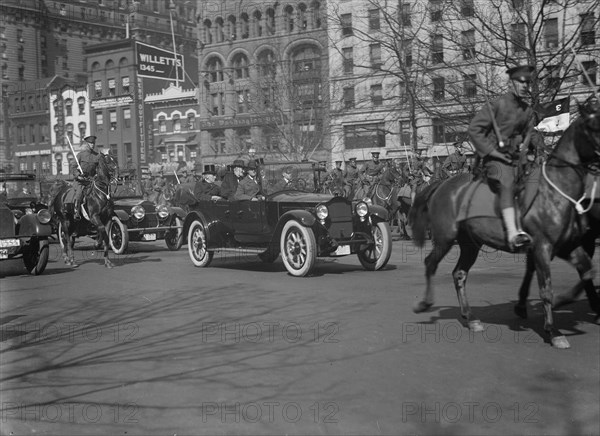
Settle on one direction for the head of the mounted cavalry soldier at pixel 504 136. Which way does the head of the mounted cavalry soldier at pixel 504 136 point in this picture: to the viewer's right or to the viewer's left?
to the viewer's right

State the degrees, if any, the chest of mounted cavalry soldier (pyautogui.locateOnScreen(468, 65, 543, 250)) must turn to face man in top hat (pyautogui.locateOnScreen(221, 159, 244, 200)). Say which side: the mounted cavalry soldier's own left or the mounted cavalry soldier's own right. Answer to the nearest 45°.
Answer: approximately 180°

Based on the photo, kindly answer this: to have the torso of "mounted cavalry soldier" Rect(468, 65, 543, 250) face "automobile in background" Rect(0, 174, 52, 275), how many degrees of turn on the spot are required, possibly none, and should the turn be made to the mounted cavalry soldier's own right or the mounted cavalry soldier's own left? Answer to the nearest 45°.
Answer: approximately 180°

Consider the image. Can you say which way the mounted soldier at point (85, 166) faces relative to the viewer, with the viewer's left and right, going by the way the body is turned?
facing the viewer and to the right of the viewer

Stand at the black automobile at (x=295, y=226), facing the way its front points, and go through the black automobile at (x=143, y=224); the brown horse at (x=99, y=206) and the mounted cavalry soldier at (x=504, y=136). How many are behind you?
2

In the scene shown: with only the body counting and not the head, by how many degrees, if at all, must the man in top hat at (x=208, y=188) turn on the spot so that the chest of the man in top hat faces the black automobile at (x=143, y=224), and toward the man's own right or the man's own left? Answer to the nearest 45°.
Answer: approximately 180°

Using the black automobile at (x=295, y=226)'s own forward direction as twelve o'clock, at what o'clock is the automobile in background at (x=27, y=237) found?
The automobile in background is roughly at 5 o'clock from the black automobile.

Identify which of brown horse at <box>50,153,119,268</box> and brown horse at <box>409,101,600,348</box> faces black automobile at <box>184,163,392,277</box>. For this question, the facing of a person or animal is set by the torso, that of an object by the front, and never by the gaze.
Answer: brown horse at <box>50,153,119,268</box>

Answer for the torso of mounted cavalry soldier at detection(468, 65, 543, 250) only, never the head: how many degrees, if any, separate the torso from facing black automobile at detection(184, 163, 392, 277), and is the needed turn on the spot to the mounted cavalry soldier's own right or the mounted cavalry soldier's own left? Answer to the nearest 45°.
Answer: approximately 180°

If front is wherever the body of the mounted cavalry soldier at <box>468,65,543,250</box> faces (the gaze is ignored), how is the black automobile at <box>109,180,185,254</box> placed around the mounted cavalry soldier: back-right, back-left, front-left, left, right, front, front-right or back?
back

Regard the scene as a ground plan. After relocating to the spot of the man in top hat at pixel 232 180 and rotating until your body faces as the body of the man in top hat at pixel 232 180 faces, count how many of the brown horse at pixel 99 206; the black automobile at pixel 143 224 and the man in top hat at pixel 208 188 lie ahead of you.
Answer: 0

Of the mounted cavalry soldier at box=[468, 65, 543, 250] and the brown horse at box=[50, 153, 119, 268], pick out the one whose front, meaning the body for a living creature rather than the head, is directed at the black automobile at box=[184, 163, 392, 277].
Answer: the brown horse

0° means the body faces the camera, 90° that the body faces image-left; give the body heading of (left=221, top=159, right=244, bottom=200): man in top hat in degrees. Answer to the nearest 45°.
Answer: approximately 315°

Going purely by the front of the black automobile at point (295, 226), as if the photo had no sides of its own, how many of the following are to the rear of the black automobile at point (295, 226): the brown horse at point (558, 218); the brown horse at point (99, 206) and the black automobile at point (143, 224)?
2

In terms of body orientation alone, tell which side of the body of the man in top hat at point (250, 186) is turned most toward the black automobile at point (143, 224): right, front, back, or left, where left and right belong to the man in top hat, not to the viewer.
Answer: back

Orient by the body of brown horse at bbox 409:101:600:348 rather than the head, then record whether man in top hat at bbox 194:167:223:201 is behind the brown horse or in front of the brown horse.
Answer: behind
